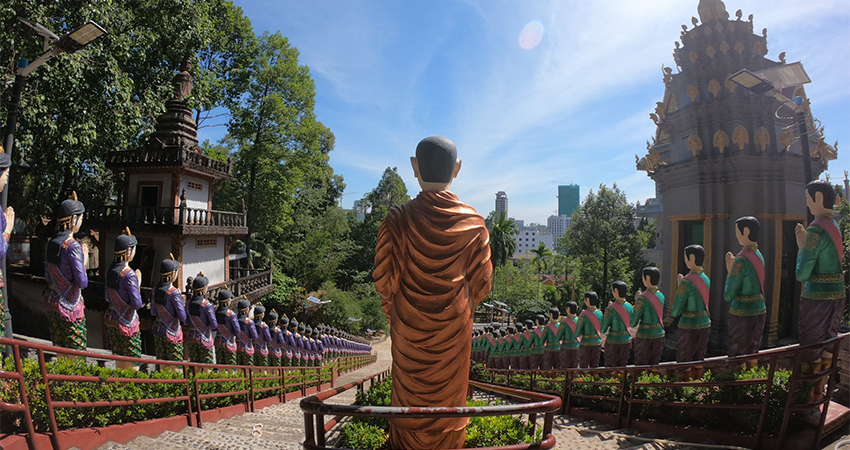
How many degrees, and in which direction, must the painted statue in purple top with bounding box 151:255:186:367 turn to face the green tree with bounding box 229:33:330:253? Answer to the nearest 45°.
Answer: approximately 45° to its left
